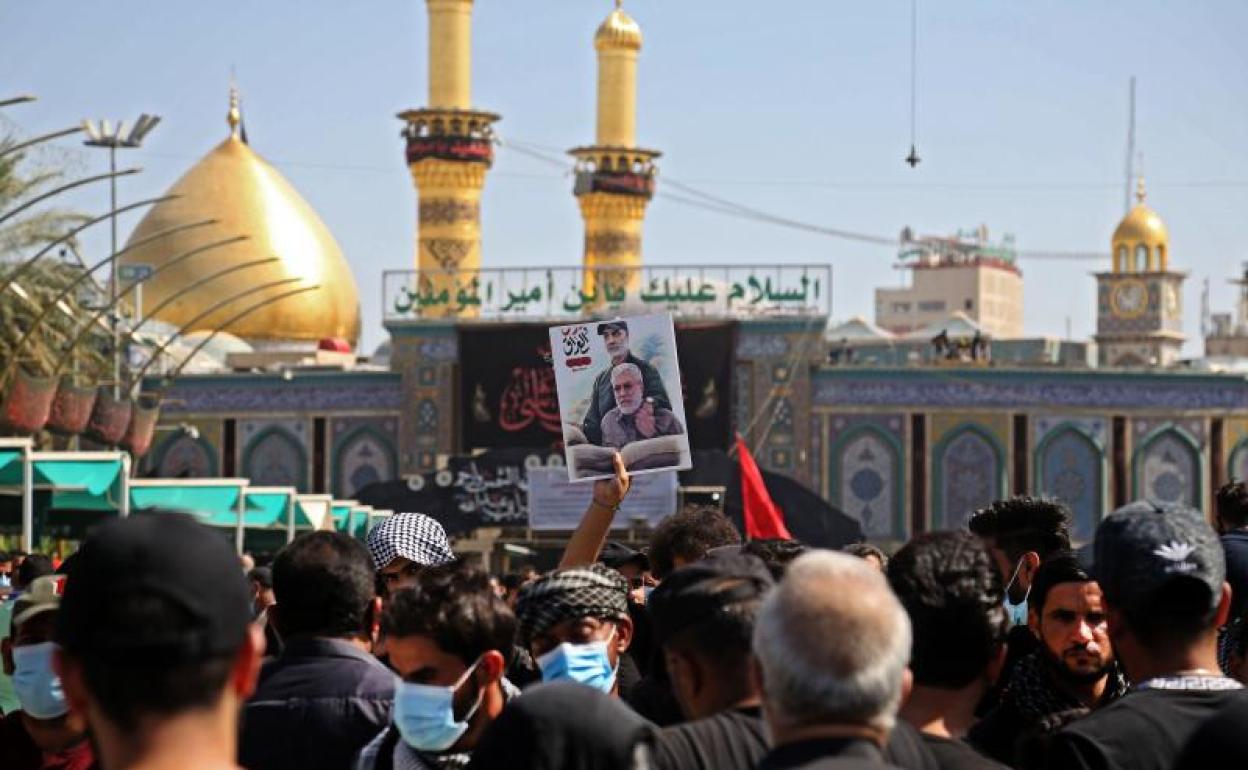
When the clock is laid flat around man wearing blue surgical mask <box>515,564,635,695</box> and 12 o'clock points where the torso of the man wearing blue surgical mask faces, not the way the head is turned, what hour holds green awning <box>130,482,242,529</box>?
The green awning is roughly at 4 o'clock from the man wearing blue surgical mask.

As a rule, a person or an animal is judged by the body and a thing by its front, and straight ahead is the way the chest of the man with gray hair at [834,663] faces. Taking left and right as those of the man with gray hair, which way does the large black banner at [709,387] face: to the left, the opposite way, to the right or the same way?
the opposite way

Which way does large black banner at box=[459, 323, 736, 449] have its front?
toward the camera

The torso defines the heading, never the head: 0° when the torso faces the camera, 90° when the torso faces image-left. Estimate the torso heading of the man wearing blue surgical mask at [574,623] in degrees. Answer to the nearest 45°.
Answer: approximately 45°

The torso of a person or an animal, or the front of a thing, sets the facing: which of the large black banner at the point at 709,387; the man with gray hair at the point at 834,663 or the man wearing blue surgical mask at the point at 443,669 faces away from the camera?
the man with gray hair

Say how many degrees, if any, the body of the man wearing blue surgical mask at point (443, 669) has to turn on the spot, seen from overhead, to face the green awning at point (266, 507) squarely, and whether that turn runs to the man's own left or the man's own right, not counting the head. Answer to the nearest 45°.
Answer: approximately 135° to the man's own right

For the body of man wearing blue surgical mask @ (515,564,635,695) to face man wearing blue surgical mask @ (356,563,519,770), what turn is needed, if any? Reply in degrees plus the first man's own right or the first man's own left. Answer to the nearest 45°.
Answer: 0° — they already face them

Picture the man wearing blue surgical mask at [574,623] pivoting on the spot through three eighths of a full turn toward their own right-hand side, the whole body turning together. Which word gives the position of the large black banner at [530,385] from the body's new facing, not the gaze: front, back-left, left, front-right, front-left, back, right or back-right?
front

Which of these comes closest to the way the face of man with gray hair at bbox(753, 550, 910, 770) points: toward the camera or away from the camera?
away from the camera

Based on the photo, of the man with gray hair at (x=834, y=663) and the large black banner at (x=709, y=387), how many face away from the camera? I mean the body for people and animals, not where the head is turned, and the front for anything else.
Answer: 1

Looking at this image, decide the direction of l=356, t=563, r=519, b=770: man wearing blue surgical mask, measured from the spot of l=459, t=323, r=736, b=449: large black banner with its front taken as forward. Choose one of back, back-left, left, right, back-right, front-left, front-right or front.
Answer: front

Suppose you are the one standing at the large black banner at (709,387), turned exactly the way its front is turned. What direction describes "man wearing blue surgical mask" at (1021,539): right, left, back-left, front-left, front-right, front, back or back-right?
front

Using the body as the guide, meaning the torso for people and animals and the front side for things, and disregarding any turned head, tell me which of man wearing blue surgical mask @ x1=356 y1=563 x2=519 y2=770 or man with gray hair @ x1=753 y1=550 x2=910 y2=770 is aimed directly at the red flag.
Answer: the man with gray hair

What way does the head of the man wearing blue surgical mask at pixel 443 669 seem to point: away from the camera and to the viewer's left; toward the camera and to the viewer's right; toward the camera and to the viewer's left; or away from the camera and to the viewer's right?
toward the camera and to the viewer's left

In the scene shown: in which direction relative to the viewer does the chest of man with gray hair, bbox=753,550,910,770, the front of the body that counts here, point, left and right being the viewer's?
facing away from the viewer
